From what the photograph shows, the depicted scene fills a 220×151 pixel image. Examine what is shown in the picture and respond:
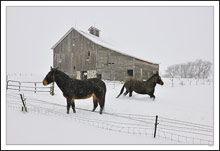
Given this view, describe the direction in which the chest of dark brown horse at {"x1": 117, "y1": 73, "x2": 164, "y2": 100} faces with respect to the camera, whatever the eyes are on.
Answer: to the viewer's right

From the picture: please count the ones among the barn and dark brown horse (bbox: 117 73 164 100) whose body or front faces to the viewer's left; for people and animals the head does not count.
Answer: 0

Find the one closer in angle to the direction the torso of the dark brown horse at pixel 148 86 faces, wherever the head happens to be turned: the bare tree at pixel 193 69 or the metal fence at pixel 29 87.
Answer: the bare tree

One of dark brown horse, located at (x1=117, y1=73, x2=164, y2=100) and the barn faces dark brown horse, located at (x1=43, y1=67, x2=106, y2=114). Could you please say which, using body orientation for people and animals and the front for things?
the barn

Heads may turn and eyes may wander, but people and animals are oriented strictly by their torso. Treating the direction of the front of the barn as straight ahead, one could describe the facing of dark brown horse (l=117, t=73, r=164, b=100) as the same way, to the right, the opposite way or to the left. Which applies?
to the left

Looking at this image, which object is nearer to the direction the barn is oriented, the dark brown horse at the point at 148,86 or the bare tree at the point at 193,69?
the dark brown horse

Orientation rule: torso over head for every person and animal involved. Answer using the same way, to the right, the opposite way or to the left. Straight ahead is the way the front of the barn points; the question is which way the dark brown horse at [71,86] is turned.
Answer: to the right

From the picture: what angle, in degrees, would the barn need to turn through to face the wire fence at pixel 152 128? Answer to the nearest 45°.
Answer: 0° — it already faces it

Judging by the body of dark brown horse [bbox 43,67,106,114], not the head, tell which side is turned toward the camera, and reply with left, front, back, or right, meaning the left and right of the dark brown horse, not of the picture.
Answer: left

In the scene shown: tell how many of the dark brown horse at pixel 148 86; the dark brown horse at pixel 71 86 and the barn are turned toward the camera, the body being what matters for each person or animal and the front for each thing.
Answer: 1

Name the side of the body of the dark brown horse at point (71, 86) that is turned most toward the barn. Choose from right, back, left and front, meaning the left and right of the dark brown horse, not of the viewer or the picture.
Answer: right
